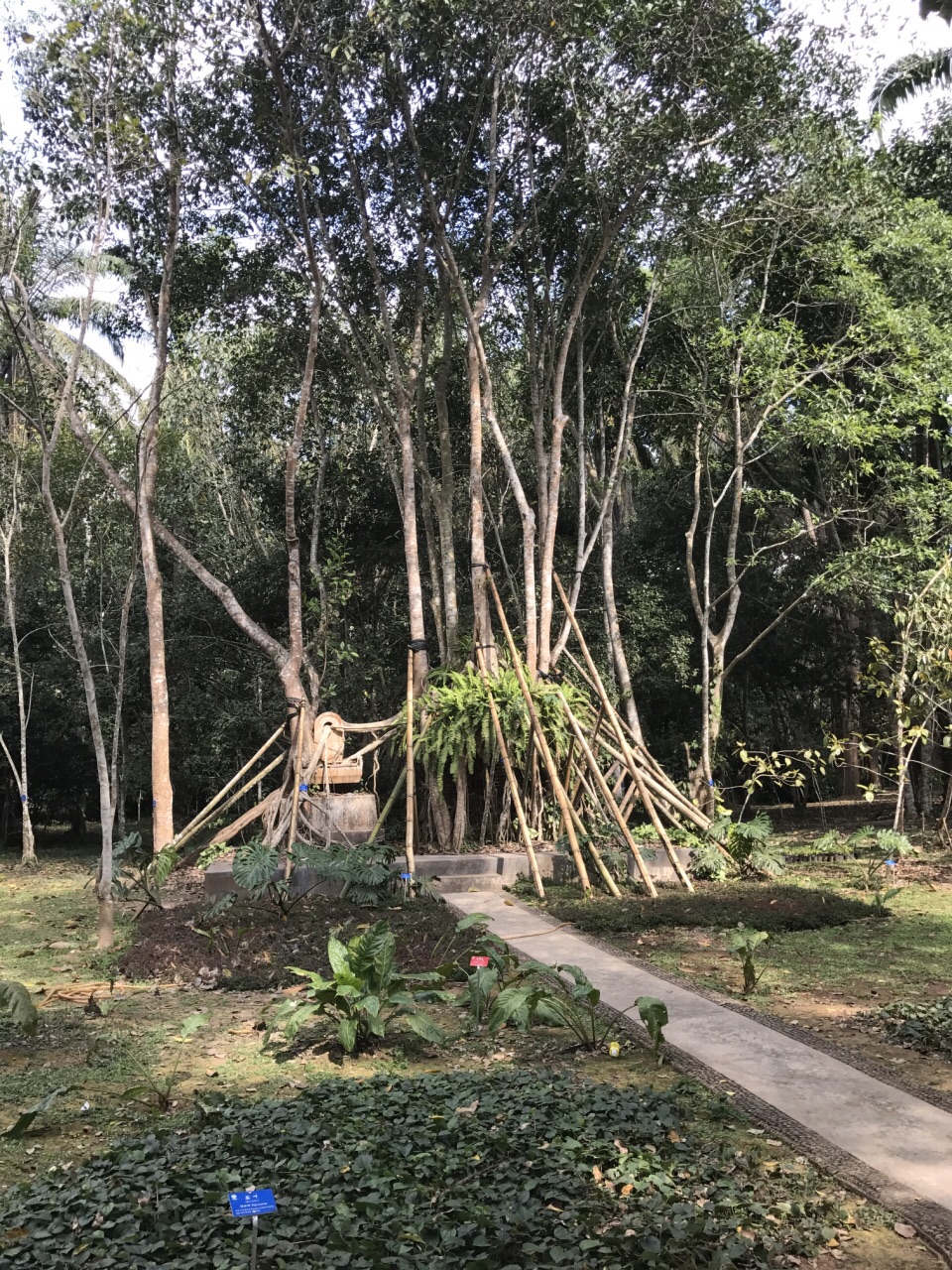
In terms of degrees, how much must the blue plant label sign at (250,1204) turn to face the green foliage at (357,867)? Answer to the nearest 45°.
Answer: approximately 180°

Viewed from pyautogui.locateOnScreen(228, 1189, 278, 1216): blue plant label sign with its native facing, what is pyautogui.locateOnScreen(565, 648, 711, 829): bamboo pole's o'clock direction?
The bamboo pole is roughly at 7 o'clock from the blue plant label sign.

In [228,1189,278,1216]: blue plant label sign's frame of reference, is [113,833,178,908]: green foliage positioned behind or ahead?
behind

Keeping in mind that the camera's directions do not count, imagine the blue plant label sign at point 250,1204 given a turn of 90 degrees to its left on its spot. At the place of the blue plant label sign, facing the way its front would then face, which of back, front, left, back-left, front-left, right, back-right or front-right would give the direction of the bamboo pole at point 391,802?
left

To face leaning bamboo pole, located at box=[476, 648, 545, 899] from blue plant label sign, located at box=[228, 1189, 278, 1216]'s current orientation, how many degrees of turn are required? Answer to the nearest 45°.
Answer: approximately 180°

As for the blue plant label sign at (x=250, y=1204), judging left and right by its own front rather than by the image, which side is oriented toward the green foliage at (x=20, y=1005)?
back

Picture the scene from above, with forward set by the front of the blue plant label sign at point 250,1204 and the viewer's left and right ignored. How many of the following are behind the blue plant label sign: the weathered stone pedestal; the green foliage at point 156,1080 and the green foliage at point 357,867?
3

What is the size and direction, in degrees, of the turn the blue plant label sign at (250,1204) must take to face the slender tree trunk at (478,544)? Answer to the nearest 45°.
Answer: approximately 180°

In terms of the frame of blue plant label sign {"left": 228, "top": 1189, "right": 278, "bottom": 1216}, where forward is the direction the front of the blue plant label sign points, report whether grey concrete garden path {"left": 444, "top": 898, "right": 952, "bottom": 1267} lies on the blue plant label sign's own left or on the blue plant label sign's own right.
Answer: on the blue plant label sign's own left

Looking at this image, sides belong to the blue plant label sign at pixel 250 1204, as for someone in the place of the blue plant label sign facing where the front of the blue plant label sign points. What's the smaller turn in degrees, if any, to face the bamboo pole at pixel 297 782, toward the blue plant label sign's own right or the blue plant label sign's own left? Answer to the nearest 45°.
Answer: approximately 180°

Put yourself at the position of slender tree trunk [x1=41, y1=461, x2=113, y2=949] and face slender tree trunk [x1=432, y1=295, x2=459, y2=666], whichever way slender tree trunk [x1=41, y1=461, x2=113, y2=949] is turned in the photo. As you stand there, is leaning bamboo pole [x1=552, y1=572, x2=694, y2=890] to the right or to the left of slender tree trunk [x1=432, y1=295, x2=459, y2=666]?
right

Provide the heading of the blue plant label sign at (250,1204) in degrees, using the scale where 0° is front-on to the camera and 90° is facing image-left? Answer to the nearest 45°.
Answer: approximately 0°

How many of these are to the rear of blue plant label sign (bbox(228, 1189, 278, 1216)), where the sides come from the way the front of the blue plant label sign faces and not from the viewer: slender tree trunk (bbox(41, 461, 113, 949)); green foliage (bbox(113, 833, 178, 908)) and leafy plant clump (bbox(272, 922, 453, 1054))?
3

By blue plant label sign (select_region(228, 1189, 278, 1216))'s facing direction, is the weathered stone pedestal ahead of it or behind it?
behind

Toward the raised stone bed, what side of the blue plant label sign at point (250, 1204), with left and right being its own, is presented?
back
